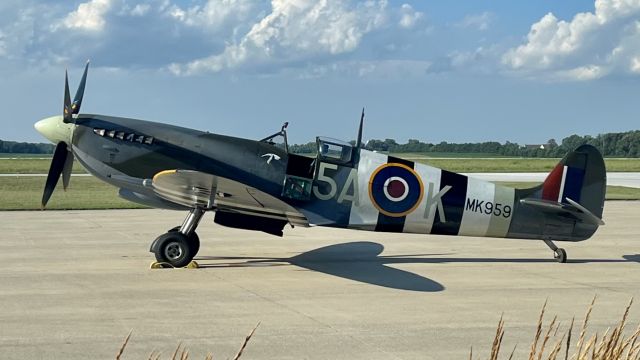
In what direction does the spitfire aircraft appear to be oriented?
to the viewer's left
